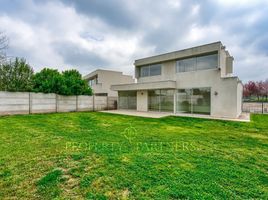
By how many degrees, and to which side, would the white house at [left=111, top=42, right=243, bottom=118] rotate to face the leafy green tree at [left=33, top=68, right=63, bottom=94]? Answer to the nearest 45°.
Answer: approximately 45° to its right

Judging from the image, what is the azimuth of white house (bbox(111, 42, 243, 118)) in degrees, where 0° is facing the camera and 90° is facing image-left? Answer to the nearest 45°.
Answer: approximately 45°

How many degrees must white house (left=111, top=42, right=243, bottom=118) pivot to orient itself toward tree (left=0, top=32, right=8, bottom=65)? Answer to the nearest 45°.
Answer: approximately 45° to its right

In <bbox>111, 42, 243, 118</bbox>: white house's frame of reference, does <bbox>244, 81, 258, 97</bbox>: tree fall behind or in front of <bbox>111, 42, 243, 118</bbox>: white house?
behind
